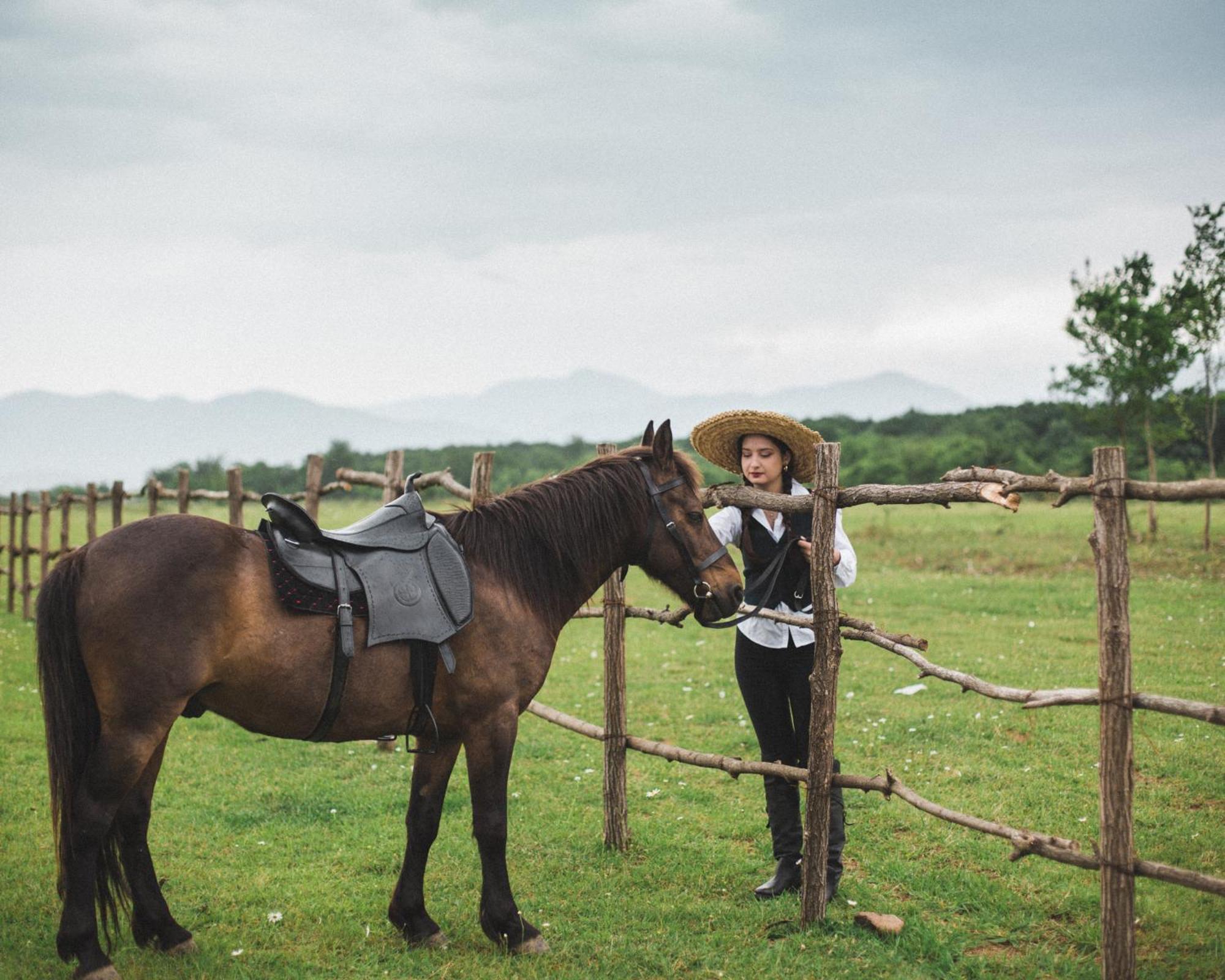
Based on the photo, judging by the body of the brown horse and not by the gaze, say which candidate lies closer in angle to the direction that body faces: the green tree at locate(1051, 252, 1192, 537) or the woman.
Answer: the woman

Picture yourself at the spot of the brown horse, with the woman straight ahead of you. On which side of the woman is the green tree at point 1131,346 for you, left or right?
left

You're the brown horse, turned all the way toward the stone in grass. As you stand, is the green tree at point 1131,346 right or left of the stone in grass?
left

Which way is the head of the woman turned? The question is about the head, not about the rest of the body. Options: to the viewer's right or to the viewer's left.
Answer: to the viewer's left

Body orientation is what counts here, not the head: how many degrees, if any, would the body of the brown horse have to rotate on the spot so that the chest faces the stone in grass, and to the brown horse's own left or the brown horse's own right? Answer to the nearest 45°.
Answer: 0° — it already faces it

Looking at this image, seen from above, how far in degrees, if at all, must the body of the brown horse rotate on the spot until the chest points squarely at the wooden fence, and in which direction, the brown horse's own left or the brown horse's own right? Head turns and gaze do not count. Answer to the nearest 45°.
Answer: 0° — it already faces it

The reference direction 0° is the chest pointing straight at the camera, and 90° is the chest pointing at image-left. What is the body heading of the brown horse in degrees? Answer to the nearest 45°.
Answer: approximately 270°
